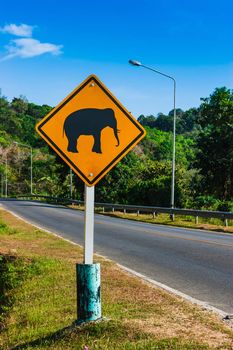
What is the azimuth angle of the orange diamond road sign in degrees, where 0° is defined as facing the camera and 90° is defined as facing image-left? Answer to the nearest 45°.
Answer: approximately 0°

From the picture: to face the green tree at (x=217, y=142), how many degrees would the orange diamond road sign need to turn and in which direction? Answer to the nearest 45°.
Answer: approximately 180°
